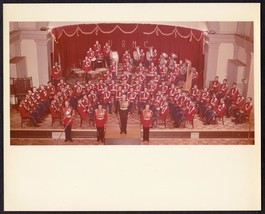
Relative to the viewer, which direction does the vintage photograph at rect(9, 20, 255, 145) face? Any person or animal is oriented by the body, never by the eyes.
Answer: toward the camera
